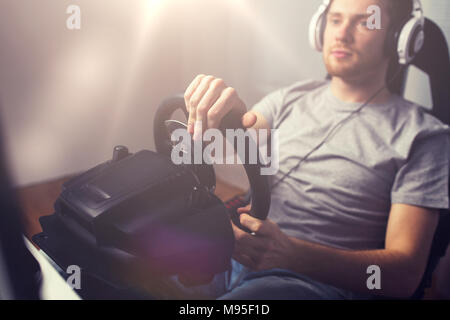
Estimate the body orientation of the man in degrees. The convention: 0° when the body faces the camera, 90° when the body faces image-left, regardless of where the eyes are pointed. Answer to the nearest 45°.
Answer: approximately 45°

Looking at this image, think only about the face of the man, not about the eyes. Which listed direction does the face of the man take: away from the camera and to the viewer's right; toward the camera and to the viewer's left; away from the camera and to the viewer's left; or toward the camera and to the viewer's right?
toward the camera and to the viewer's left
